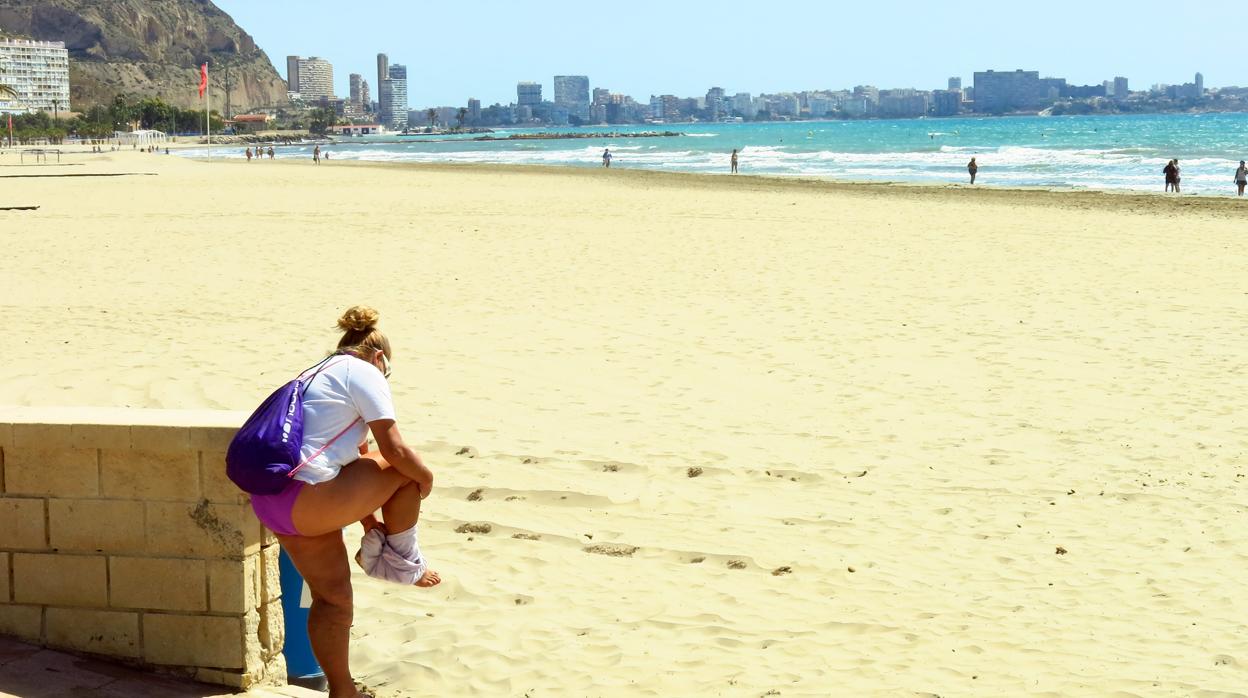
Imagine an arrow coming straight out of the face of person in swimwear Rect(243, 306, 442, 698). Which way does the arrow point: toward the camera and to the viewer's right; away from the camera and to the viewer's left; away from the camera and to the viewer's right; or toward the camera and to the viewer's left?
away from the camera and to the viewer's right

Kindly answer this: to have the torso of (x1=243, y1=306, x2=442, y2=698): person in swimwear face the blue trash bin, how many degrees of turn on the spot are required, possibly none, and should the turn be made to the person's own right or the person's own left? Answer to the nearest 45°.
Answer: approximately 90° to the person's own left

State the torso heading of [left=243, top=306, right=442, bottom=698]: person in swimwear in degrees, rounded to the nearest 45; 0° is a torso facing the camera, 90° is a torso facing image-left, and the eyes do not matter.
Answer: approximately 270°
